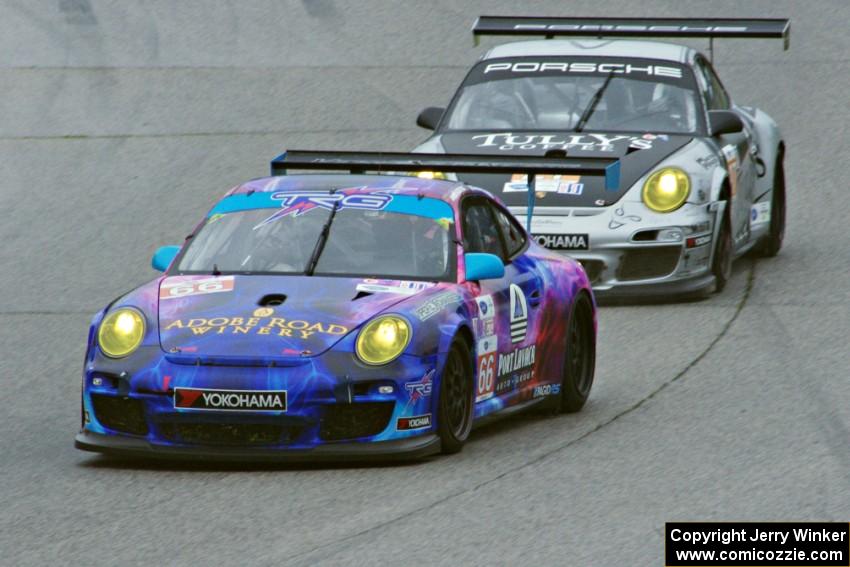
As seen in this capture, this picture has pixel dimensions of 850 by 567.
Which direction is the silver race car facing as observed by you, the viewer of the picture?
facing the viewer

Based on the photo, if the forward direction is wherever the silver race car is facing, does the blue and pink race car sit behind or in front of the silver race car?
in front
